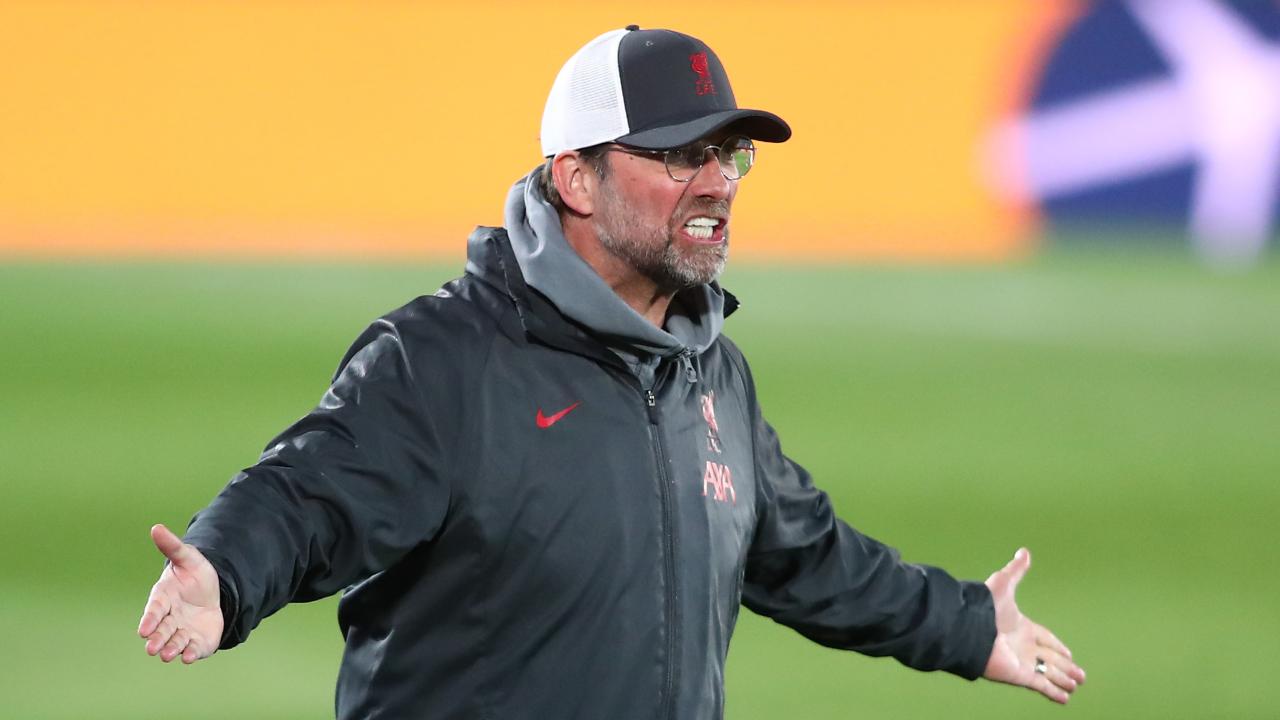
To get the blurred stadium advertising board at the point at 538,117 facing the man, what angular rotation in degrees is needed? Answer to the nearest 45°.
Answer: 0° — it already faces them

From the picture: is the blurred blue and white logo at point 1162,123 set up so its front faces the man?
yes

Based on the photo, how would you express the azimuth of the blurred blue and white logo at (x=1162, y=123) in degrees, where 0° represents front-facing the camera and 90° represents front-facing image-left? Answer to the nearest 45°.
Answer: approximately 0°

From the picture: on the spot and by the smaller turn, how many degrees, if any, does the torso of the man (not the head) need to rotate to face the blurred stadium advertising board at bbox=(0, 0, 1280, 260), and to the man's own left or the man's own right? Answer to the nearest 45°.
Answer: approximately 135° to the man's own left

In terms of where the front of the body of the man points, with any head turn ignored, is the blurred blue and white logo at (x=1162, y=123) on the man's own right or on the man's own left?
on the man's own left

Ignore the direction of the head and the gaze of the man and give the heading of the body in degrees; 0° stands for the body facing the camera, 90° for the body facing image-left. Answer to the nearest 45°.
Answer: approximately 315°

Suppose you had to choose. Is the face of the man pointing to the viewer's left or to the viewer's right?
to the viewer's right
